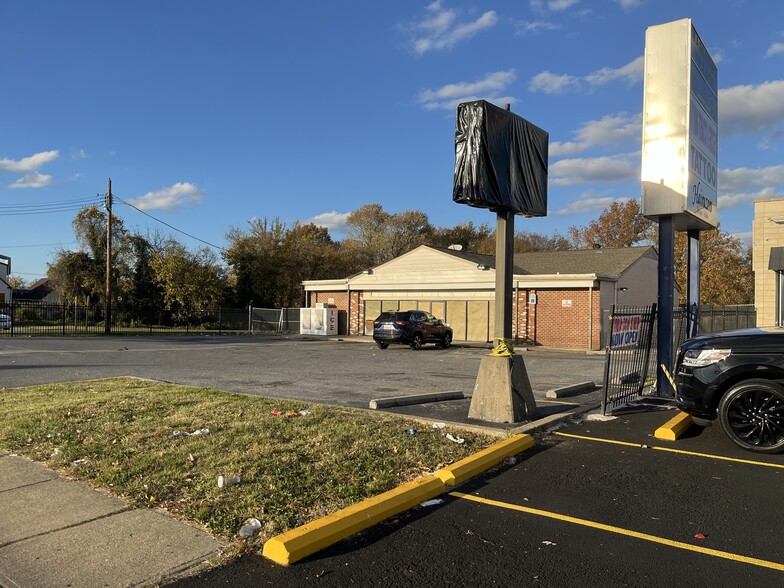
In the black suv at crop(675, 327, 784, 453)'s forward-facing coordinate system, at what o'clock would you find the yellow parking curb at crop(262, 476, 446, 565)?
The yellow parking curb is roughly at 10 o'clock from the black suv.

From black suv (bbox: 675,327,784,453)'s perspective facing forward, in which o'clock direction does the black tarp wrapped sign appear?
The black tarp wrapped sign is roughly at 12 o'clock from the black suv.

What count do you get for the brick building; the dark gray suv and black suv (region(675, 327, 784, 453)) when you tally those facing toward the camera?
1

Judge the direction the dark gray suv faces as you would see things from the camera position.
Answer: facing away from the viewer and to the right of the viewer

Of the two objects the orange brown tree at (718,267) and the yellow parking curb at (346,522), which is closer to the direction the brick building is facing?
the yellow parking curb

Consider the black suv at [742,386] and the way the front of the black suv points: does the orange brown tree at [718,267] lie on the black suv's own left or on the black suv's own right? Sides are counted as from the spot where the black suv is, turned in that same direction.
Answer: on the black suv's own right

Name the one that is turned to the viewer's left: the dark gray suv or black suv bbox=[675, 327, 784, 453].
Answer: the black suv

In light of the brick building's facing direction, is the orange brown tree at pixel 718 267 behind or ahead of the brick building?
behind

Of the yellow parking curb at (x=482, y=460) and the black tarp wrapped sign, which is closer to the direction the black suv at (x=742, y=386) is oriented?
the black tarp wrapped sign

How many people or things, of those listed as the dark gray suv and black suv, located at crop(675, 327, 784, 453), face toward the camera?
0

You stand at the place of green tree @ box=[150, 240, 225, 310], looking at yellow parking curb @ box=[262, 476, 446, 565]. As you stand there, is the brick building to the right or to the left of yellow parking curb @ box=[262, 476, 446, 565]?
left

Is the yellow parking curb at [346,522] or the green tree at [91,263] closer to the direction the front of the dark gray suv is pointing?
the green tree

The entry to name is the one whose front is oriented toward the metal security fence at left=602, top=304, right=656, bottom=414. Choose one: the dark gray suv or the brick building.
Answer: the brick building

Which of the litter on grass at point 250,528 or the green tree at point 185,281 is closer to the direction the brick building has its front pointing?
the litter on grass

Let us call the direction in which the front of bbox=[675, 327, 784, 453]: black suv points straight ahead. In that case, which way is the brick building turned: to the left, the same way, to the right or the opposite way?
to the left

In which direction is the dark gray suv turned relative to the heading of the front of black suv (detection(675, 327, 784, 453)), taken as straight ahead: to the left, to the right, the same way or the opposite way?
to the right

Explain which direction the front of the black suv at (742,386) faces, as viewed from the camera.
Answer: facing to the left of the viewer
